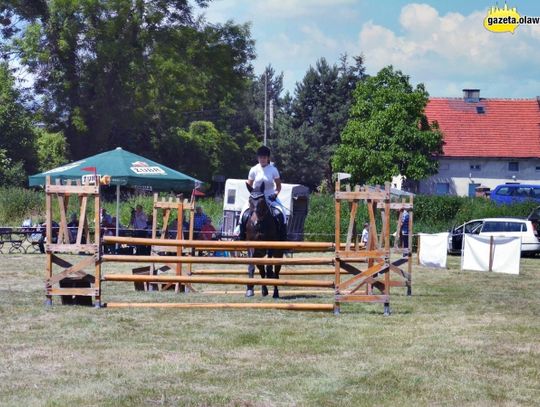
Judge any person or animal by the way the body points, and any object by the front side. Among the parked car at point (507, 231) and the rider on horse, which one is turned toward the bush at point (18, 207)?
the parked car

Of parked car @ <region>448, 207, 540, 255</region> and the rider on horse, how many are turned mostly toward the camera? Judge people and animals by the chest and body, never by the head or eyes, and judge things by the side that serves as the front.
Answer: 1

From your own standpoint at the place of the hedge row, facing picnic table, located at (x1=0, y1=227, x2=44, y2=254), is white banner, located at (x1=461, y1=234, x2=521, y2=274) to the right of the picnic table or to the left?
left

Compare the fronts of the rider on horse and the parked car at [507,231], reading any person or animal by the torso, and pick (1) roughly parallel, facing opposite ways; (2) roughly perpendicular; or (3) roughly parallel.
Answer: roughly perpendicular

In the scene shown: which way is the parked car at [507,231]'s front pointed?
to the viewer's left

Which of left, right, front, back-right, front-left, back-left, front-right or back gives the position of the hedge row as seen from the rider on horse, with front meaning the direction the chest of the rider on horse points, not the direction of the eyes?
back

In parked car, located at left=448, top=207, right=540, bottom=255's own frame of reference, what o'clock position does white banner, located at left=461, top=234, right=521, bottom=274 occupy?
The white banner is roughly at 9 o'clock from the parked car.

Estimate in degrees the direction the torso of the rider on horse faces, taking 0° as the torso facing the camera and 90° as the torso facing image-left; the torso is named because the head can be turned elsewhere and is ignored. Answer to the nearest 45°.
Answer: approximately 0°
